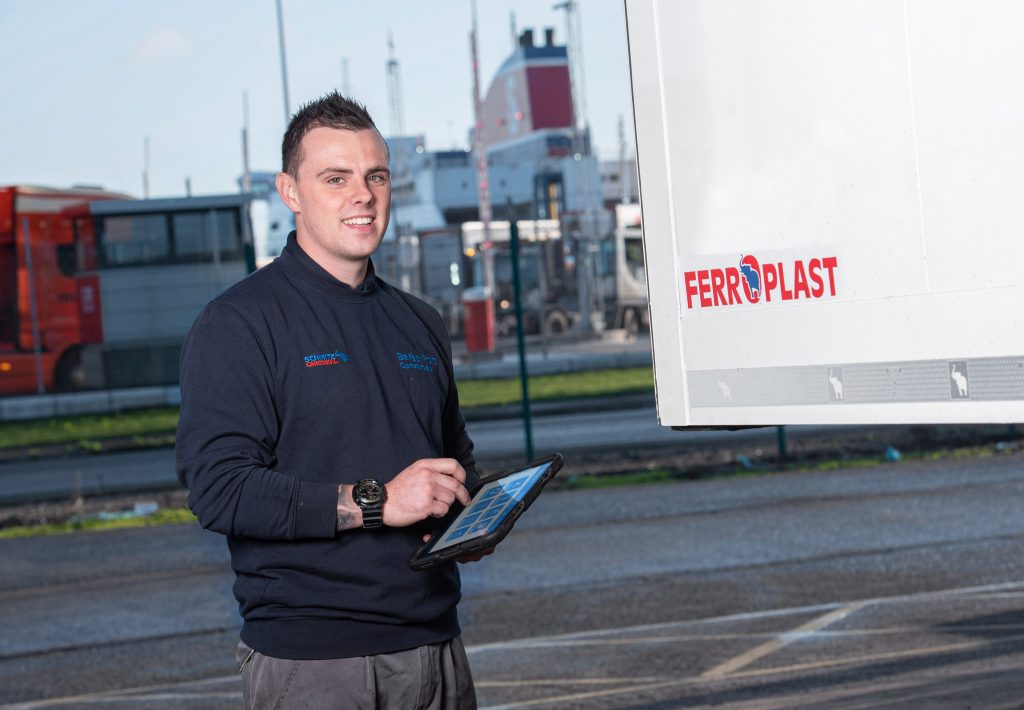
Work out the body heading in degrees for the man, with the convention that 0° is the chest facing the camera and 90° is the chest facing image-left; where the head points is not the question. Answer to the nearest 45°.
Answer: approximately 315°

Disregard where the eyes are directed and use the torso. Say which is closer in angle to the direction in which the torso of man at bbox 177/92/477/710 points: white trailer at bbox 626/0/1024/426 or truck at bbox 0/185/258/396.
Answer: the white trailer

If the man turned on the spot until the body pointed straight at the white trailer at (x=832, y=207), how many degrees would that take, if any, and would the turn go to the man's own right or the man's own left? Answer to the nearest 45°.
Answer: approximately 45° to the man's own left

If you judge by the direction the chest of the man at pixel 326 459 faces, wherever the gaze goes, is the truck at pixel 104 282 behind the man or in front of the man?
behind
